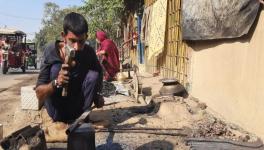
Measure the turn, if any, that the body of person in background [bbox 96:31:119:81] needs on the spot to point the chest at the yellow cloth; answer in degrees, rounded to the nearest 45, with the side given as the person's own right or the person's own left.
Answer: approximately 135° to the person's own right

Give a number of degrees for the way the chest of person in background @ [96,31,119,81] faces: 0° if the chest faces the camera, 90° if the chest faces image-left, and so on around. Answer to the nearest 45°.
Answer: approximately 90°

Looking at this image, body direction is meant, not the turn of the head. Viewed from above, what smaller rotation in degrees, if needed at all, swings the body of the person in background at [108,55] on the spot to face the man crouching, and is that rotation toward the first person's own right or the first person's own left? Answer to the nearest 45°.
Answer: approximately 90° to the first person's own left
